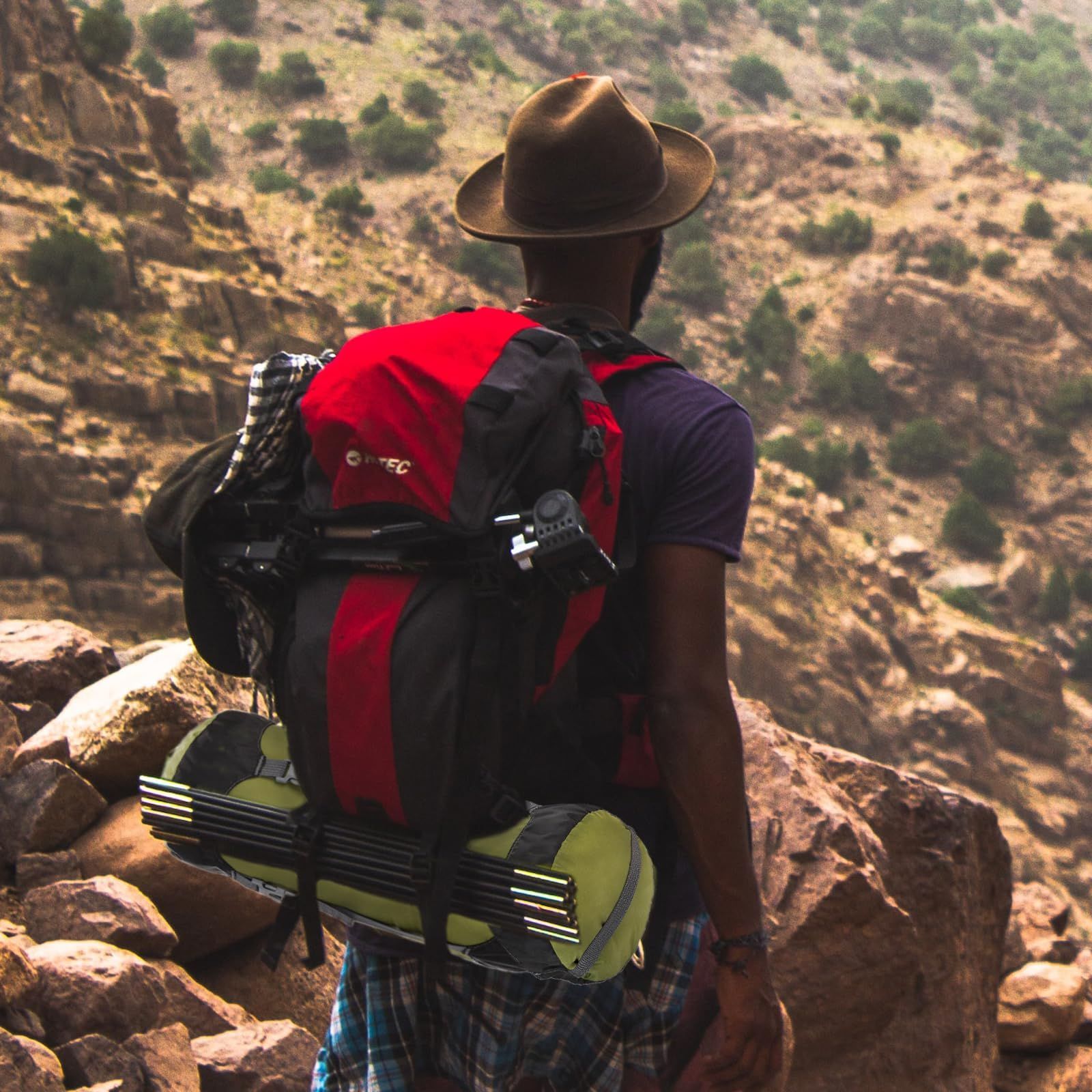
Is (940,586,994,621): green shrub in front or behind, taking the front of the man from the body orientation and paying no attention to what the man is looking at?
in front

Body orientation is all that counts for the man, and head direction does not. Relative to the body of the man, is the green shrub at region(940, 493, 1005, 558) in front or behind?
in front

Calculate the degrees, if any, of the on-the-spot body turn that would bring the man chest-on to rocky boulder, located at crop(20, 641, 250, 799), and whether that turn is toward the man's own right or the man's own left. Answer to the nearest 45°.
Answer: approximately 90° to the man's own left

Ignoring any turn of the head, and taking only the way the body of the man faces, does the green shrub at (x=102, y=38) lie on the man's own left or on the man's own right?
on the man's own left

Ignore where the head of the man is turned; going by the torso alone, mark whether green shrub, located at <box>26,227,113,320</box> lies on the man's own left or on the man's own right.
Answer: on the man's own left

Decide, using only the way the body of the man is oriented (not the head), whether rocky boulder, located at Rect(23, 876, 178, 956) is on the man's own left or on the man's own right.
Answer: on the man's own left

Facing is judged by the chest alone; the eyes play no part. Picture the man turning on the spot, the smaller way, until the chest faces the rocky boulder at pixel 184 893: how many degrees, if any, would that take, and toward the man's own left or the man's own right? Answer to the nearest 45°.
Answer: approximately 90° to the man's own left

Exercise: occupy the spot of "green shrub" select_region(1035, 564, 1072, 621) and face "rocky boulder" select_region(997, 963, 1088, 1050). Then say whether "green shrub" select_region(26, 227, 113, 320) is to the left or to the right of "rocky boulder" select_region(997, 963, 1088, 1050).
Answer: right

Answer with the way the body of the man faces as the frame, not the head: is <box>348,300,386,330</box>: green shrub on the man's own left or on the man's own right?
on the man's own left

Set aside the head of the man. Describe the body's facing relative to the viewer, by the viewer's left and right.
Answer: facing away from the viewer and to the right of the viewer

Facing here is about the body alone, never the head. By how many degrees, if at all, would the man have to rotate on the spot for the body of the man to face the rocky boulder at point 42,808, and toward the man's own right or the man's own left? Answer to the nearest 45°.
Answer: approximately 90° to the man's own left
